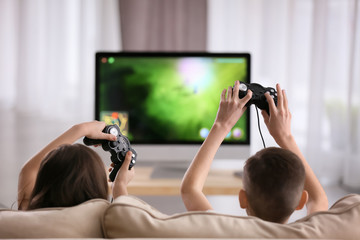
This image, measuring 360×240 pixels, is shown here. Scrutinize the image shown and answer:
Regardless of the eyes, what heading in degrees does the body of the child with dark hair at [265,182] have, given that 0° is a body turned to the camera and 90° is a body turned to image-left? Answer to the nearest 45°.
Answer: approximately 180°

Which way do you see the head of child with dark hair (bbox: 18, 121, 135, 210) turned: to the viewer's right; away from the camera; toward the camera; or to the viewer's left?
away from the camera

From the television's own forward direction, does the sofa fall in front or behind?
in front

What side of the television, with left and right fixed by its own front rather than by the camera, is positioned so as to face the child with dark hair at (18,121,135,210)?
front

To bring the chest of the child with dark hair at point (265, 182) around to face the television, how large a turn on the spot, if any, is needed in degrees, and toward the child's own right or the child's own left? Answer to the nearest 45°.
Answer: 0° — they already face it

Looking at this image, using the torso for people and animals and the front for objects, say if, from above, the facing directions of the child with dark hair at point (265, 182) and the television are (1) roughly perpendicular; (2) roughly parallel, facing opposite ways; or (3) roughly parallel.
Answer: roughly parallel, facing opposite ways

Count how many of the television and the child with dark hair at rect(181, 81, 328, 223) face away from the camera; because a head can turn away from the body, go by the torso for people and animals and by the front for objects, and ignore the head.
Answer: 1

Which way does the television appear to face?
toward the camera

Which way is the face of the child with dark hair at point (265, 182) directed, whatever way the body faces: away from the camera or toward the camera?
away from the camera

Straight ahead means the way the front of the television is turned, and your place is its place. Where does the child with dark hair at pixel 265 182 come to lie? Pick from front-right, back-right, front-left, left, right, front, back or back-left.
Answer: front

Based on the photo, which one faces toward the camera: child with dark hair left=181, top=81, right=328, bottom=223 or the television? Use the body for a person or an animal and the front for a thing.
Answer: the television
